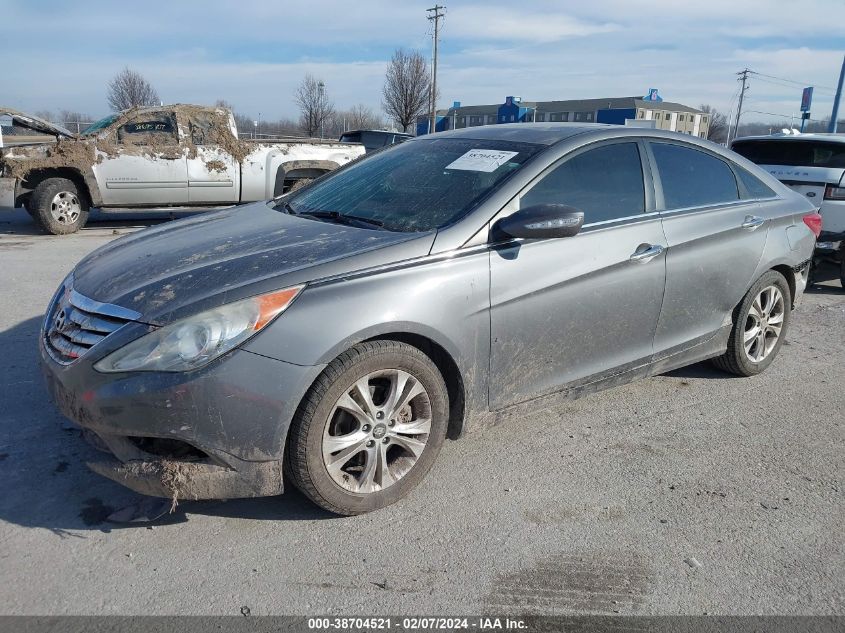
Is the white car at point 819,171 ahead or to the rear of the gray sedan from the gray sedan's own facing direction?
to the rear

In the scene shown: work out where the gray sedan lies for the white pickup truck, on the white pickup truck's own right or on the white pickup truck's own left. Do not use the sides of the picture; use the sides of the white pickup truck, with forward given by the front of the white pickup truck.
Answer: on the white pickup truck's own left

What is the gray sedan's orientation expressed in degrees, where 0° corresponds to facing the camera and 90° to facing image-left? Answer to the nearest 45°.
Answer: approximately 45°

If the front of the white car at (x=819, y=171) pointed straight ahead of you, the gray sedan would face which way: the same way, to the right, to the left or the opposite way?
the opposite way

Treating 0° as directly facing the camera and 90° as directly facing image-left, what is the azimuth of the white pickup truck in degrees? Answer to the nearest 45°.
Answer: approximately 90°

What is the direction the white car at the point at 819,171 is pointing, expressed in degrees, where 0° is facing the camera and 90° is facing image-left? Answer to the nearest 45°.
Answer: approximately 180°

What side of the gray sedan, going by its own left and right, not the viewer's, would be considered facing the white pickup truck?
right

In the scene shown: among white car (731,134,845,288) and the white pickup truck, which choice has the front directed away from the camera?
the white car
